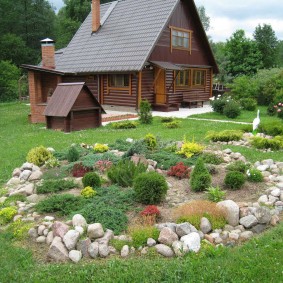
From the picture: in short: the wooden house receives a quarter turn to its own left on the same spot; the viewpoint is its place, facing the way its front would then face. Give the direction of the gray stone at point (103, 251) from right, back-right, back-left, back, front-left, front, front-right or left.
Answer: back-right

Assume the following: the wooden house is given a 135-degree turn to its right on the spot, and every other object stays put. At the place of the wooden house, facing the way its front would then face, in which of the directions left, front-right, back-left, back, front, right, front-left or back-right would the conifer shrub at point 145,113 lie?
left

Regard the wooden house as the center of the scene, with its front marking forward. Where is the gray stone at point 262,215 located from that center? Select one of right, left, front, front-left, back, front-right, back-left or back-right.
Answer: front-right

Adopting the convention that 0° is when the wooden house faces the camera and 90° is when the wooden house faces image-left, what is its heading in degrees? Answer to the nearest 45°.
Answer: approximately 315°

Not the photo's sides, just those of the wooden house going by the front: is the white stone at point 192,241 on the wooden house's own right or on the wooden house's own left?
on the wooden house's own right

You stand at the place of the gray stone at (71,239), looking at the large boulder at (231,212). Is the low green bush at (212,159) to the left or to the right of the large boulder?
left

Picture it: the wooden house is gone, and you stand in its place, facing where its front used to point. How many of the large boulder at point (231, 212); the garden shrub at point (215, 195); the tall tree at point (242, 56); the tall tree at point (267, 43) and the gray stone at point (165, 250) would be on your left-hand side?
2

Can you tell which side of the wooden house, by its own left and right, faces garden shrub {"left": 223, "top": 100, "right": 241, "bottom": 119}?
front

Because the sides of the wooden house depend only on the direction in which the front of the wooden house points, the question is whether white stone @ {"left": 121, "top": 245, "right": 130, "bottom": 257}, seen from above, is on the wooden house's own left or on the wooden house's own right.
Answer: on the wooden house's own right

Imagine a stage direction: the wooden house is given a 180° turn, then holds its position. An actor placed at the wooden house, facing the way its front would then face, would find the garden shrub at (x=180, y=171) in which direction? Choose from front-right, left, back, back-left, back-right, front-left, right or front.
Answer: back-left

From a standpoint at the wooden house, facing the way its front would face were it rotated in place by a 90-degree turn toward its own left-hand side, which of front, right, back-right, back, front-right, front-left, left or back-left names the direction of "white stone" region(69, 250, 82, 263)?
back-right

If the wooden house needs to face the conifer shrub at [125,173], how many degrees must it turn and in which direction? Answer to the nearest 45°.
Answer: approximately 45° to its right

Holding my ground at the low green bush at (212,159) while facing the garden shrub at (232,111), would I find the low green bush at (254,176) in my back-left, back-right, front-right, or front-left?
back-right

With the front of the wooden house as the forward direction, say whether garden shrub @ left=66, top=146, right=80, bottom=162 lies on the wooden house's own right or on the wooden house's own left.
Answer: on the wooden house's own right

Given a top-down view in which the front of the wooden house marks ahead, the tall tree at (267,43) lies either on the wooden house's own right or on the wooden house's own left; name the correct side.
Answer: on the wooden house's own left

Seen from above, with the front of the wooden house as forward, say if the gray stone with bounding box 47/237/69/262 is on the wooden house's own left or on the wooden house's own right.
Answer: on the wooden house's own right

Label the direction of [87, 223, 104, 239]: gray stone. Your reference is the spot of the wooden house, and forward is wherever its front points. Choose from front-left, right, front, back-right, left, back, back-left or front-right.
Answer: front-right
